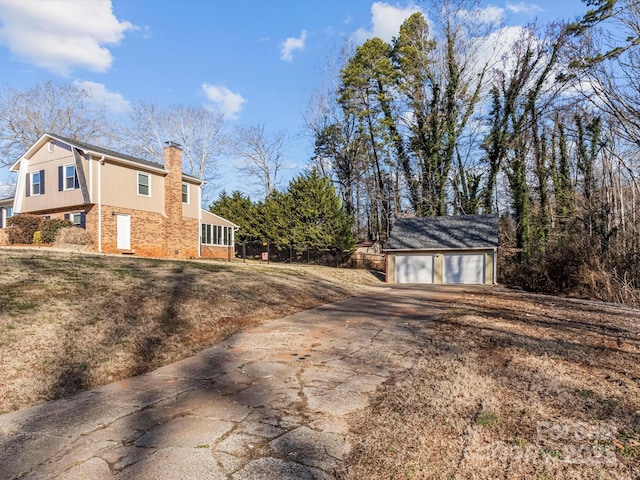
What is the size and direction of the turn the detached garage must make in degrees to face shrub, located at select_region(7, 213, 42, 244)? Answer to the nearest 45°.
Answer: approximately 45° to its right

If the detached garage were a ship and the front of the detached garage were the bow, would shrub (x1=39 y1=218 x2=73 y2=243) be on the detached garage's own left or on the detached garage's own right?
on the detached garage's own right

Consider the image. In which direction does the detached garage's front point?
toward the camera

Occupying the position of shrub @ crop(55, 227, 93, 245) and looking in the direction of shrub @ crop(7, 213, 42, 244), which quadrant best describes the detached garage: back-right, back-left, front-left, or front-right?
back-right

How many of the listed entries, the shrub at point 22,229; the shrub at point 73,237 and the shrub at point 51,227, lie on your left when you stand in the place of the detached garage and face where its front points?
0

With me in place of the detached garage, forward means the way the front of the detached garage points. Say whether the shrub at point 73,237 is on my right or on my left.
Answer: on my right

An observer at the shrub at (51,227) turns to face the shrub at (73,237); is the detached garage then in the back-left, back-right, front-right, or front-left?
front-left
